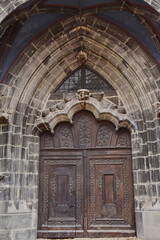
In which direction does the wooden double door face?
toward the camera
